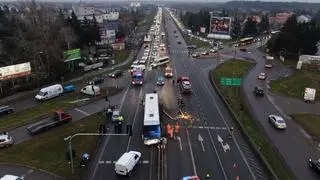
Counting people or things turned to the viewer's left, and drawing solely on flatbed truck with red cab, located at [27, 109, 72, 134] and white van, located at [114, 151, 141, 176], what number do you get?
0

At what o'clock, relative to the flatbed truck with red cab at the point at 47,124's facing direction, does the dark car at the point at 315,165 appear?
The dark car is roughly at 3 o'clock from the flatbed truck with red cab.

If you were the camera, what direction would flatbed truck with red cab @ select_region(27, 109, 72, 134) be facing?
facing away from the viewer and to the right of the viewer

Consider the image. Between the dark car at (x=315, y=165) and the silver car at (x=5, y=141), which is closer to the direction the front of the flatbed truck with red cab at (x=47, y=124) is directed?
the dark car

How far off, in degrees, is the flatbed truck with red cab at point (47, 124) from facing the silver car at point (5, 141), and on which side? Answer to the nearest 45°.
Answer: approximately 180°
